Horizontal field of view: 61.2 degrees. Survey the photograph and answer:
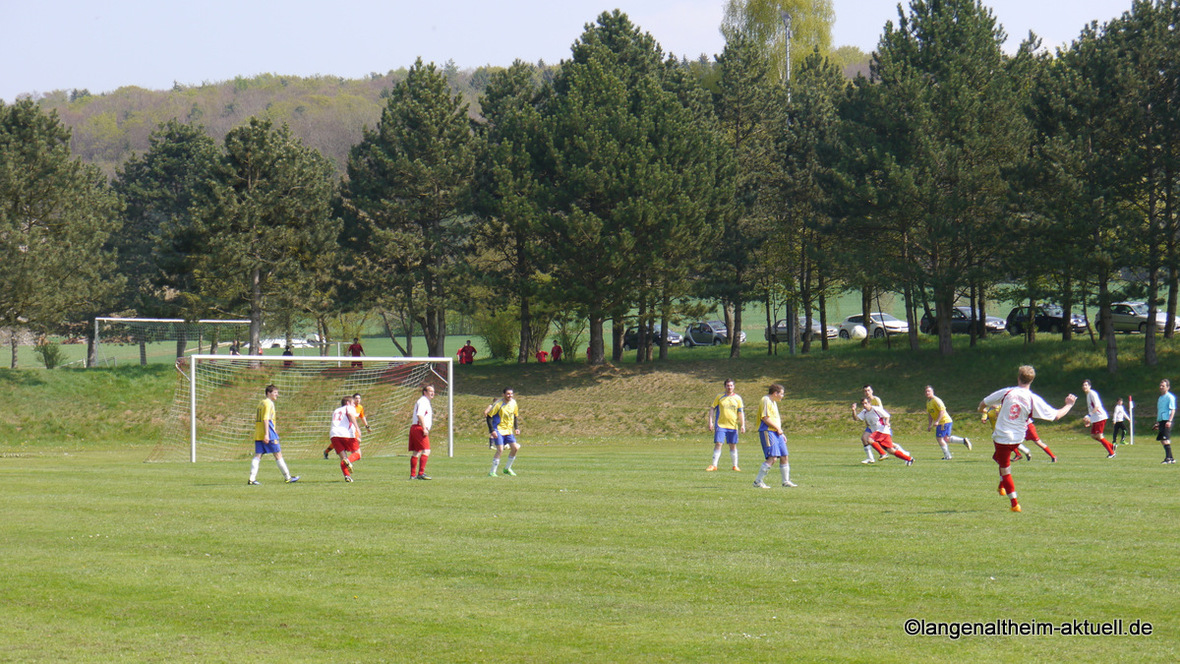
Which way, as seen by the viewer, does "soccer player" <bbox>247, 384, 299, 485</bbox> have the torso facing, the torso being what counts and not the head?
to the viewer's right

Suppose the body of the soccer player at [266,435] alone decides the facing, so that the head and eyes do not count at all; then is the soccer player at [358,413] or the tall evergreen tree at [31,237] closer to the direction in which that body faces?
the soccer player

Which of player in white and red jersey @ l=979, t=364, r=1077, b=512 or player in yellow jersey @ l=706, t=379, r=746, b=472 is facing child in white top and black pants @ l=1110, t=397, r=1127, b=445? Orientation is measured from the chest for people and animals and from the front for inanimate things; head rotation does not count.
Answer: the player in white and red jersey

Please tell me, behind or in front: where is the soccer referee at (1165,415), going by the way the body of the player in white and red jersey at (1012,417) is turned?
in front

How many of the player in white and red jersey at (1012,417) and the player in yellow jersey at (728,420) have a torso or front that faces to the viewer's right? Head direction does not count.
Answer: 0

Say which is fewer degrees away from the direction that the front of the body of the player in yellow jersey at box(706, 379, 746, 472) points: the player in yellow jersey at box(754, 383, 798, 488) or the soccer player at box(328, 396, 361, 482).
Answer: the player in yellow jersey

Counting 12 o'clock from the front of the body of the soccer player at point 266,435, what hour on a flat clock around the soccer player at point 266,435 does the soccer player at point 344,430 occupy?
the soccer player at point 344,430 is roughly at 11 o'clock from the soccer player at point 266,435.

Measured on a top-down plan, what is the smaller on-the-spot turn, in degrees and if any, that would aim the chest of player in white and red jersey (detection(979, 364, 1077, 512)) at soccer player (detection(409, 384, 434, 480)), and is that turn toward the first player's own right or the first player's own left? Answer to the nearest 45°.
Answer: approximately 90° to the first player's own left

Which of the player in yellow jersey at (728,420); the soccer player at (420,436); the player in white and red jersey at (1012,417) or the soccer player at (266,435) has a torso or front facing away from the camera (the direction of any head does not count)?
the player in white and red jersey

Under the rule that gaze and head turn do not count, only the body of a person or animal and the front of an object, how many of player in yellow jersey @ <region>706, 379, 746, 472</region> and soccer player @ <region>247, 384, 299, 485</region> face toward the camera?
1

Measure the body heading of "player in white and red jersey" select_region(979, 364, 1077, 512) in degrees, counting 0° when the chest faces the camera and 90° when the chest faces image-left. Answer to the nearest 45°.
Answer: approximately 180°
